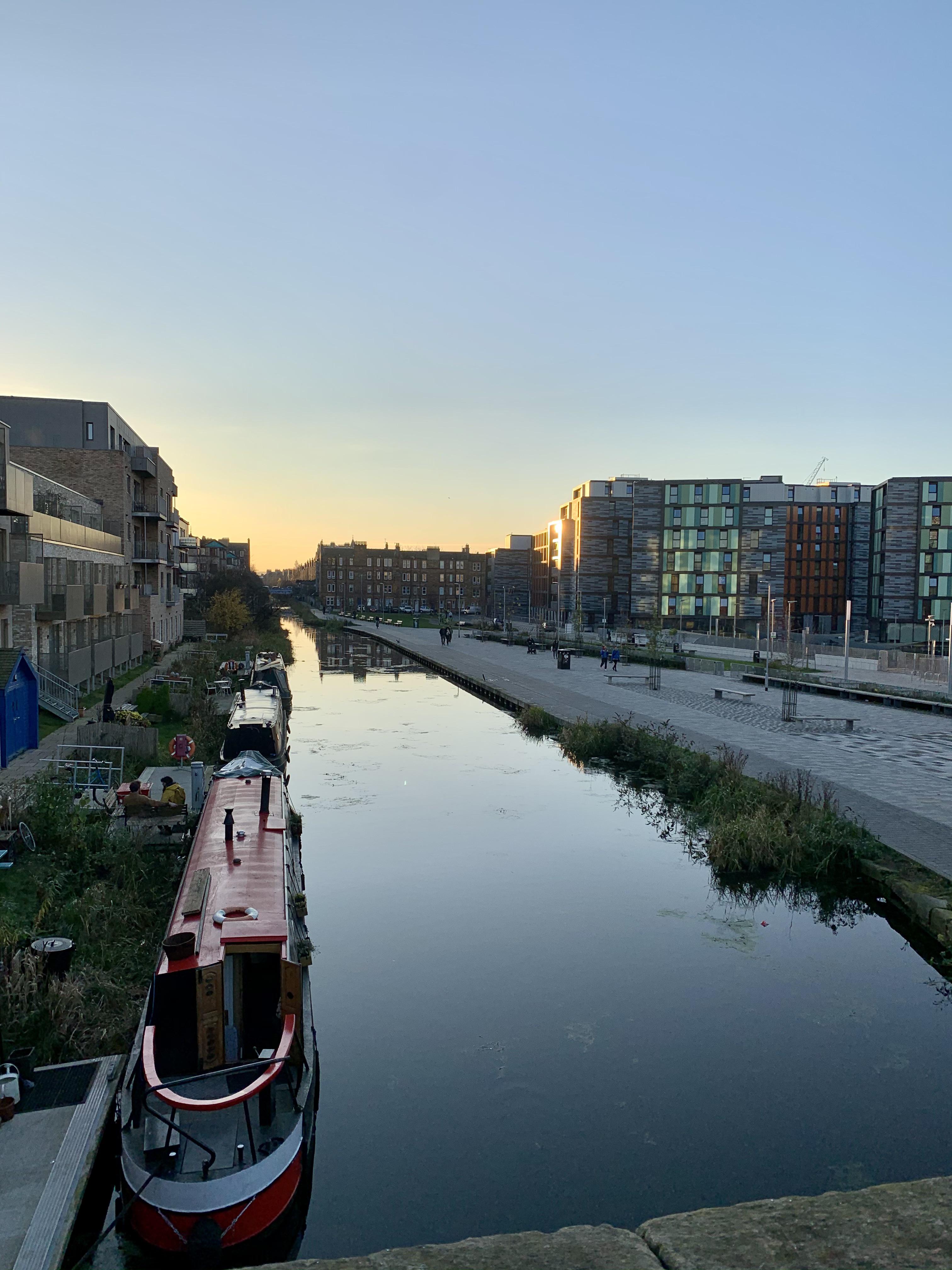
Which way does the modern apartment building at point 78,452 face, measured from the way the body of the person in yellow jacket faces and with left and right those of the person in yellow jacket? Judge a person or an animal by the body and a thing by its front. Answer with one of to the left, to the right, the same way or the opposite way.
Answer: the opposite way

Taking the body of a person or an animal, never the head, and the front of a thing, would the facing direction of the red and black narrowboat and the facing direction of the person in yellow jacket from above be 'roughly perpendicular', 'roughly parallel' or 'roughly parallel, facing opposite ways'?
roughly perpendicular

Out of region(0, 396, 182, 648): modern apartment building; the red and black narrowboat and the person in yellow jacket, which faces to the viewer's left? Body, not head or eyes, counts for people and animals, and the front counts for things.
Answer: the person in yellow jacket

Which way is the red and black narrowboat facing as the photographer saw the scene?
facing away from the viewer

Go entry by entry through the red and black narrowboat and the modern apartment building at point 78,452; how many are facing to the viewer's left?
0

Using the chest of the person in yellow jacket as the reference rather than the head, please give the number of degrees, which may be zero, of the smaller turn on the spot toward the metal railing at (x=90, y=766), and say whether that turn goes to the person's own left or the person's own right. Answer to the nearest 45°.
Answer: approximately 45° to the person's own right

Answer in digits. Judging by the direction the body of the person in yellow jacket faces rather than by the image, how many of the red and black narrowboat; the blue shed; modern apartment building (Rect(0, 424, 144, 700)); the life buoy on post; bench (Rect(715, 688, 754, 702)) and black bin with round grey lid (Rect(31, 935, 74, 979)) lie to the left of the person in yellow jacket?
2

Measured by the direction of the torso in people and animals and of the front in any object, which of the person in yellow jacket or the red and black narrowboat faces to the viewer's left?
the person in yellow jacket

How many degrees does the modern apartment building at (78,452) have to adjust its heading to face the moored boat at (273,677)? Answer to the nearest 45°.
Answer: approximately 45° to its right

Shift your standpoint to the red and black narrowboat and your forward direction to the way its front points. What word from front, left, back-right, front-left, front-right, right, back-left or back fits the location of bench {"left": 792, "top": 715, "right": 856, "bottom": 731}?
front-right

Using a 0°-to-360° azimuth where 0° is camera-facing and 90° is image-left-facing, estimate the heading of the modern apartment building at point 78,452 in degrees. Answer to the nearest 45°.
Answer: approximately 270°

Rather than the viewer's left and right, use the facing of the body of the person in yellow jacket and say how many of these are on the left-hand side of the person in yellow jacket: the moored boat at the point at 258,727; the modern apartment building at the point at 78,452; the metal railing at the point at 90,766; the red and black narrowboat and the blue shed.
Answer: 1

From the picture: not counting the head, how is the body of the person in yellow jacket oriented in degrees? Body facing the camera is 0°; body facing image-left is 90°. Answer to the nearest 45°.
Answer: approximately 90°

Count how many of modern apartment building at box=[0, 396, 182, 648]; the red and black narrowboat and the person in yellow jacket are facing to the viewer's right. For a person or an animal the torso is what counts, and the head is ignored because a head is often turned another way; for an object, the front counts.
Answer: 1
